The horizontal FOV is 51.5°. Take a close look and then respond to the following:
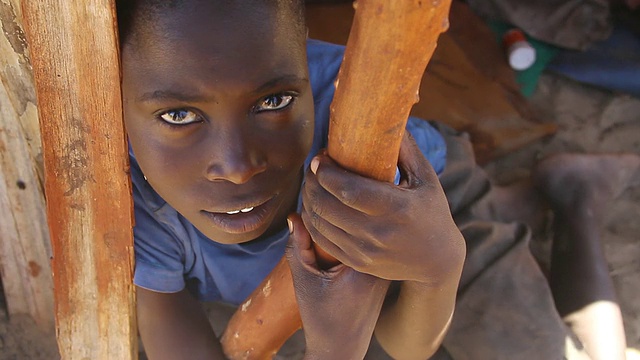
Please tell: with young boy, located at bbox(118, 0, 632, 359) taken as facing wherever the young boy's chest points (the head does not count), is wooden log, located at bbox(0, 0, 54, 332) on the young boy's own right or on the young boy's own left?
on the young boy's own right

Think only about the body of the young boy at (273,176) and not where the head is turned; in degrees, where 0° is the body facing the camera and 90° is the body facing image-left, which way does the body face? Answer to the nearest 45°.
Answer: approximately 0°
